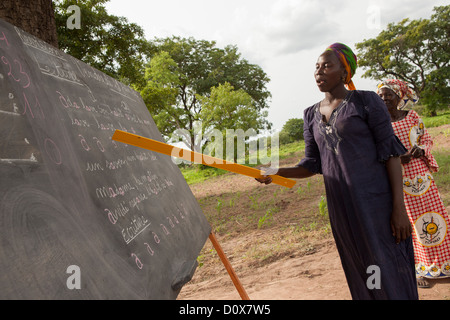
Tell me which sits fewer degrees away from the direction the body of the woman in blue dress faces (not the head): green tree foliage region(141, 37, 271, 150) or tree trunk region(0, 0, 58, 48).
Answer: the tree trunk

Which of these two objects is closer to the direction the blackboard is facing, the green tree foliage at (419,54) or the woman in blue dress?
the woman in blue dress

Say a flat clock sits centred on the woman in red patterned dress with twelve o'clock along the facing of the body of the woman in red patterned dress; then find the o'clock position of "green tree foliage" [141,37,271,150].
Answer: The green tree foliage is roughly at 3 o'clock from the woman in red patterned dress.

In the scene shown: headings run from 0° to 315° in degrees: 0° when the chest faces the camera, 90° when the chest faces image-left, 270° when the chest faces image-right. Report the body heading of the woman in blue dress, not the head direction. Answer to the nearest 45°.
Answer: approximately 45°

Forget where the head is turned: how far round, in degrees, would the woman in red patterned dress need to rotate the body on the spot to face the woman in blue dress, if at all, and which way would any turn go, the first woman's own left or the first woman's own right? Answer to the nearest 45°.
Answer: approximately 45° to the first woman's own left

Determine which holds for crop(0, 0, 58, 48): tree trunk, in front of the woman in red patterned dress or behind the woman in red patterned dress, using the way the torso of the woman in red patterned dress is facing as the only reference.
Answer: in front

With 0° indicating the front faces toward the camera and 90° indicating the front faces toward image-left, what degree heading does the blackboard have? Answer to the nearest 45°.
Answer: approximately 315°

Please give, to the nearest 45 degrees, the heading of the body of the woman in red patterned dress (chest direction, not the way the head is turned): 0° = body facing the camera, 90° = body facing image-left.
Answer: approximately 45°

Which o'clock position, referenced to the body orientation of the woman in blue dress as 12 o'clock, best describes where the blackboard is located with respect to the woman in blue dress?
The blackboard is roughly at 12 o'clock from the woman in blue dress.

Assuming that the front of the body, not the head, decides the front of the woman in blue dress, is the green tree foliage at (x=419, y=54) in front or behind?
behind

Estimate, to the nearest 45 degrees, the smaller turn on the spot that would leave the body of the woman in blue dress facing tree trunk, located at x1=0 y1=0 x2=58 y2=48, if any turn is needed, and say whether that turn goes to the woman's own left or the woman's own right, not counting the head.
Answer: approximately 45° to the woman's own right

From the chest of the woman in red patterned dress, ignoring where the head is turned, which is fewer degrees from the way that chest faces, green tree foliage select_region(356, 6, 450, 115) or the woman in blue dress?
the woman in blue dress

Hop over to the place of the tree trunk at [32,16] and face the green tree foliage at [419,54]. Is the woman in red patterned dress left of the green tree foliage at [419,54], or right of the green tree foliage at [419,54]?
right

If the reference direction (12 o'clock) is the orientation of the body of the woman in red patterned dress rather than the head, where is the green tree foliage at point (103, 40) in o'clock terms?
The green tree foliage is roughly at 2 o'clock from the woman in red patterned dress.

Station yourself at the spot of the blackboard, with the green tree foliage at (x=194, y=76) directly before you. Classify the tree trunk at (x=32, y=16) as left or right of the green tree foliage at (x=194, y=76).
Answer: left
